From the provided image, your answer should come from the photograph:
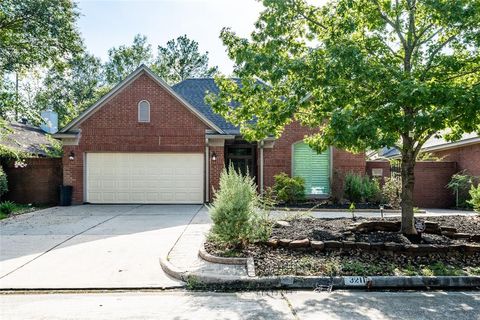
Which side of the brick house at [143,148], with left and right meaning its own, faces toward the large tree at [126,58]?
back

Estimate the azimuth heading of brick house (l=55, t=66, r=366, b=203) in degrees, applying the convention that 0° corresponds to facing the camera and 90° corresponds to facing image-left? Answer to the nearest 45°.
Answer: approximately 0°

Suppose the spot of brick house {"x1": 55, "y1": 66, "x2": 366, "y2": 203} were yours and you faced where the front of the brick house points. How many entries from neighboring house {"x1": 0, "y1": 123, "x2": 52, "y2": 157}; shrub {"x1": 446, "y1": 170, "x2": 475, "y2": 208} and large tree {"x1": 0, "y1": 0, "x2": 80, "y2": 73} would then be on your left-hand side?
1

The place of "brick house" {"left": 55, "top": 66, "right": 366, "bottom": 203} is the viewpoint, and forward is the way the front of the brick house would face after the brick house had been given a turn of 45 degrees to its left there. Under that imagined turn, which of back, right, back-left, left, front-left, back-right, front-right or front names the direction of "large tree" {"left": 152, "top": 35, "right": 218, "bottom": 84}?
back-left

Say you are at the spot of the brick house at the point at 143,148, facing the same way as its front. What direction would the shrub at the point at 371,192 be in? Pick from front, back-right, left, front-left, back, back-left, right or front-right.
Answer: left

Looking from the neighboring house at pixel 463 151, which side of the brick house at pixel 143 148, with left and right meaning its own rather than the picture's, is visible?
left

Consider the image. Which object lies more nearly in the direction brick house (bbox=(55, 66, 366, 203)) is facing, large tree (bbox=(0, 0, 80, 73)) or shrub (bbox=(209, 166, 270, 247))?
the shrub

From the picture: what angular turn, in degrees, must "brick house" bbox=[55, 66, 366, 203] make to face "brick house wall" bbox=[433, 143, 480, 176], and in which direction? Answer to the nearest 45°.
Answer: approximately 90° to its left

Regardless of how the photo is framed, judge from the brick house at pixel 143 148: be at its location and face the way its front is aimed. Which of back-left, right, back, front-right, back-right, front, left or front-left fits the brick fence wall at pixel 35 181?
right

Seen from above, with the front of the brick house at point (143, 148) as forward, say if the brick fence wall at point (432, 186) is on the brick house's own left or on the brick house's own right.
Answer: on the brick house's own left

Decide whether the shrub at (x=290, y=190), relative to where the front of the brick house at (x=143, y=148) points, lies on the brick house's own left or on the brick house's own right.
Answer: on the brick house's own left

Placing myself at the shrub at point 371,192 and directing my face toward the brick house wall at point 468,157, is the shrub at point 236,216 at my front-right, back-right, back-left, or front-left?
back-right

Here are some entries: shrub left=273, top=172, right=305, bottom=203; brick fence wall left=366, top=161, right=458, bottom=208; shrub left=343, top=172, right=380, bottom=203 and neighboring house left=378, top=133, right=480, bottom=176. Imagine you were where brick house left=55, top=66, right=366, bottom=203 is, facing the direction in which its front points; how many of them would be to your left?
4

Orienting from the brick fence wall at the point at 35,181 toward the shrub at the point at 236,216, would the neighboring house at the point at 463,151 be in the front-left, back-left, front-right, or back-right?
front-left

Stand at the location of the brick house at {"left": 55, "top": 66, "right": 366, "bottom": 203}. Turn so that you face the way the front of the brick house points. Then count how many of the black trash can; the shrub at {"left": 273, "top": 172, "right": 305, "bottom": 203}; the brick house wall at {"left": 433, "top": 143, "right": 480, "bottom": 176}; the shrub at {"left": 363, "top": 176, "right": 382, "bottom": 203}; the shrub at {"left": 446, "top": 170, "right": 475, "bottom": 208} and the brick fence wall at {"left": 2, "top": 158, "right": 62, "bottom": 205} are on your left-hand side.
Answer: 4

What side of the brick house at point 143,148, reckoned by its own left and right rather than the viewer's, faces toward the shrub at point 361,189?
left

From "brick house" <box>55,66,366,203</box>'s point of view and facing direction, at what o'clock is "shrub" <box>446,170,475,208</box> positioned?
The shrub is roughly at 9 o'clock from the brick house.

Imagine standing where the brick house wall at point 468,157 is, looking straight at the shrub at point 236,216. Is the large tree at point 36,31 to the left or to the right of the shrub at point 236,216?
right

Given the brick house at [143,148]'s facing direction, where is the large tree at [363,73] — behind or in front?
in front

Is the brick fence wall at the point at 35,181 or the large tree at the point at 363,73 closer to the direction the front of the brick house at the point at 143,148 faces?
the large tree
